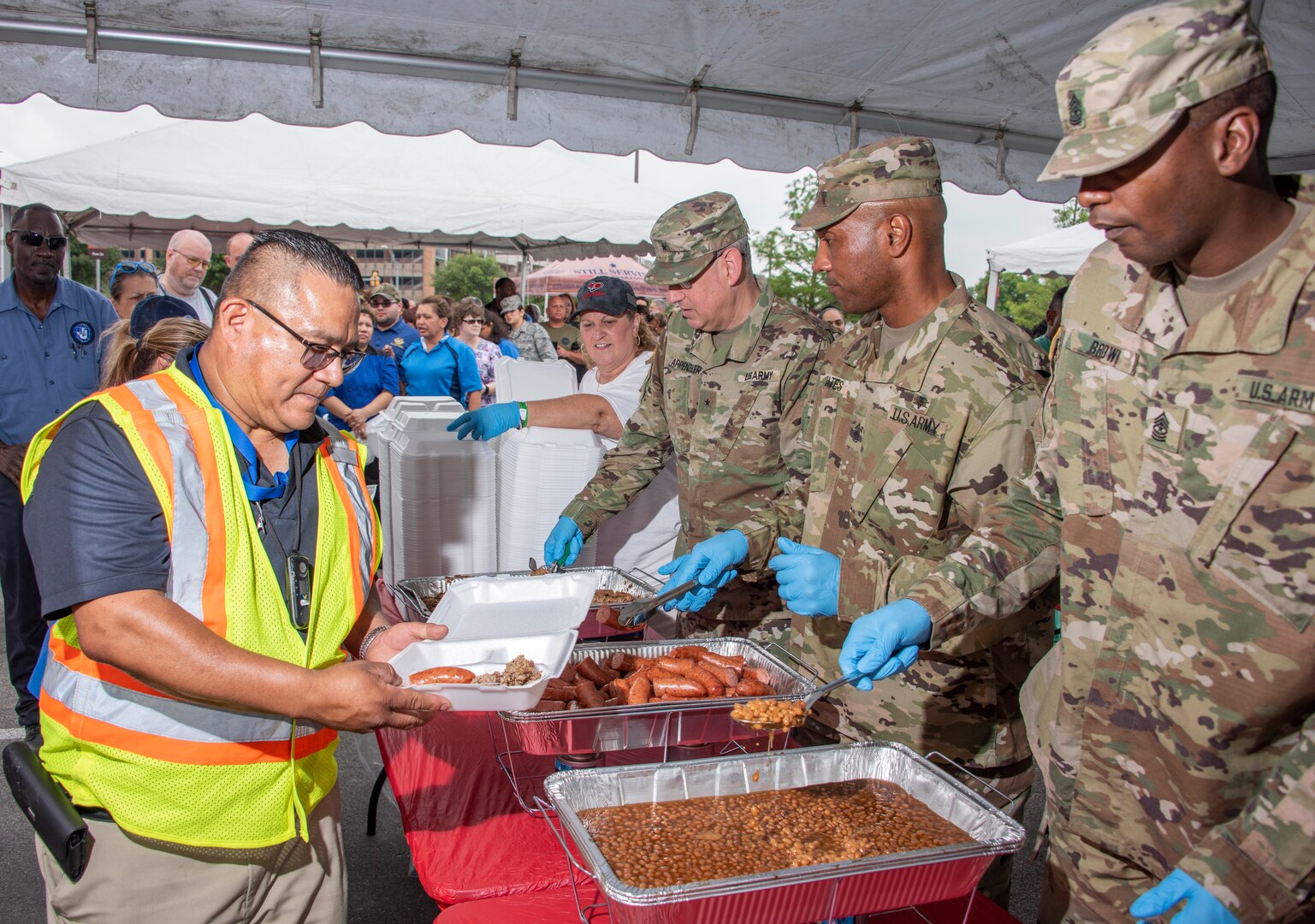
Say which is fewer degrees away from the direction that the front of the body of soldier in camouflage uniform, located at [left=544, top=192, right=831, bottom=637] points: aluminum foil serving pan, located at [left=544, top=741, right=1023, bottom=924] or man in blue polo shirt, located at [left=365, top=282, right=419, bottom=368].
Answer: the aluminum foil serving pan

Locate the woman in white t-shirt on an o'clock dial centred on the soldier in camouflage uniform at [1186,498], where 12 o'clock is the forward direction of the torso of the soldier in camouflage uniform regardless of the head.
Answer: The woman in white t-shirt is roughly at 3 o'clock from the soldier in camouflage uniform.

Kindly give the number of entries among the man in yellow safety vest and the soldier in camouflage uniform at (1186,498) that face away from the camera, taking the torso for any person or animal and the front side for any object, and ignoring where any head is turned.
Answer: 0

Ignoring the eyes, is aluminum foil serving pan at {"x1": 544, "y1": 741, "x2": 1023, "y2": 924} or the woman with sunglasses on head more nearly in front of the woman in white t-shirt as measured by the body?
the aluminum foil serving pan

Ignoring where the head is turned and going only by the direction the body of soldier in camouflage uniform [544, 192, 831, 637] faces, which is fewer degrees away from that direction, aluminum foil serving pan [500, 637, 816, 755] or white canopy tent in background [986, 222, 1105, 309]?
the aluminum foil serving pan

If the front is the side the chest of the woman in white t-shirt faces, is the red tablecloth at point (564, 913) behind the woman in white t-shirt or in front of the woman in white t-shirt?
in front

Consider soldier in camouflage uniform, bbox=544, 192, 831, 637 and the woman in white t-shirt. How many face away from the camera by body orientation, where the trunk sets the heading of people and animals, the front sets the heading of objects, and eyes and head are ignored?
0

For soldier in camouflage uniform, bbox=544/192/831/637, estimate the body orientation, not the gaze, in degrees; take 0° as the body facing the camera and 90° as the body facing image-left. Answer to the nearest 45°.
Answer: approximately 45°

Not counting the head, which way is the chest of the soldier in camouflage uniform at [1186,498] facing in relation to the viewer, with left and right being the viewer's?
facing the viewer and to the left of the viewer

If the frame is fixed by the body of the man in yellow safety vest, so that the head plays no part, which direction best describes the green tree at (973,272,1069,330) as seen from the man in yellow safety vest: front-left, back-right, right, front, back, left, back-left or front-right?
left

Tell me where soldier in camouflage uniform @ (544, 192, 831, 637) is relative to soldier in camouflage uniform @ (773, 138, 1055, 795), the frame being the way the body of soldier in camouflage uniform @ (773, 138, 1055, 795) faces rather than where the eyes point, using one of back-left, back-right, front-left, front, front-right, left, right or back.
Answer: right

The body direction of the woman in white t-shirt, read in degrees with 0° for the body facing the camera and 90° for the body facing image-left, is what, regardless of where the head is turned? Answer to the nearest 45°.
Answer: approximately 45°

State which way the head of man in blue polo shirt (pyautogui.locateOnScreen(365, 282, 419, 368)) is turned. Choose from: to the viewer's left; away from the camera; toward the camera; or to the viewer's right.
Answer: toward the camera

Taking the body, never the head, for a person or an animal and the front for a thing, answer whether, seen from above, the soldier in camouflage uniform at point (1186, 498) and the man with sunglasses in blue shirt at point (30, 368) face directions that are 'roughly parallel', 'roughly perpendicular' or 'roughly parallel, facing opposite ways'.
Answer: roughly perpendicular

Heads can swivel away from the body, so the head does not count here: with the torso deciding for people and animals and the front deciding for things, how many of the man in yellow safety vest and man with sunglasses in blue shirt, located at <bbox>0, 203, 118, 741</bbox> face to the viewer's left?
0

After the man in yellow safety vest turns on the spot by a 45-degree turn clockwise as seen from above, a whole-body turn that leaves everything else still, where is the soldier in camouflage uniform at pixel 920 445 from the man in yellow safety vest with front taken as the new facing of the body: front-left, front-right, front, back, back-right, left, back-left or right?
left
